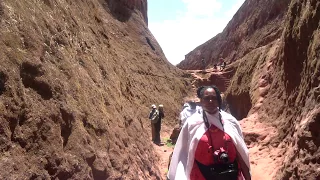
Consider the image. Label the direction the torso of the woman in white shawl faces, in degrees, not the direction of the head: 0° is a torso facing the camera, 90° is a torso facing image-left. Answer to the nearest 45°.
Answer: approximately 0°
